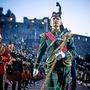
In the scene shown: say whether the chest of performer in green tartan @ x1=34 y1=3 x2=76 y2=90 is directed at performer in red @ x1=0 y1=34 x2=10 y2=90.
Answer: no

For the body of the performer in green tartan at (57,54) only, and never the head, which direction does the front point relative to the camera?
toward the camera

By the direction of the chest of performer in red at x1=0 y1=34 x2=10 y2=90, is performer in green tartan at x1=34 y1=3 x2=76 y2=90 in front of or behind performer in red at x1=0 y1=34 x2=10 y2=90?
in front

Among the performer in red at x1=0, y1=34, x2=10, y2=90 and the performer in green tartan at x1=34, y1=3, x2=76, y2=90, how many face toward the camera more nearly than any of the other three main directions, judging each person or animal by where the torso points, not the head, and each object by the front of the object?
2

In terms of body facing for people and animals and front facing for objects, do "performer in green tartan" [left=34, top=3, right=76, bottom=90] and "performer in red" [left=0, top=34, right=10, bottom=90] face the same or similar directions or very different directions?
same or similar directions

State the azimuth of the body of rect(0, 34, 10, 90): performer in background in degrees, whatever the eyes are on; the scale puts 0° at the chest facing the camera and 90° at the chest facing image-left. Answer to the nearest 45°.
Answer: approximately 0°
